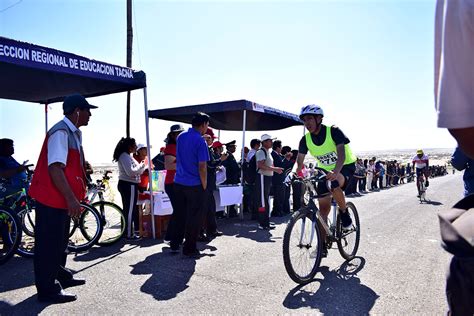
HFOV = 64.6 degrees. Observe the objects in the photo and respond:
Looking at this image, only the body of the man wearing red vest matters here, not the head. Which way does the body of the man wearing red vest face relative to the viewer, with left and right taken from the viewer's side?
facing to the right of the viewer

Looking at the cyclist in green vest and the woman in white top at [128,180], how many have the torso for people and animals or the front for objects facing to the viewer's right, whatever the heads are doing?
1

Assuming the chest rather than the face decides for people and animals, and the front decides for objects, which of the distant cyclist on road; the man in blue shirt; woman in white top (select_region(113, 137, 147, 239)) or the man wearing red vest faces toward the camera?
the distant cyclist on road

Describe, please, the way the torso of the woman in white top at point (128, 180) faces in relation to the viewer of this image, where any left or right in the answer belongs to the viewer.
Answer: facing to the right of the viewer

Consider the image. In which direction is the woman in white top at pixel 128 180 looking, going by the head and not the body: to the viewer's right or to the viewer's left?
to the viewer's right

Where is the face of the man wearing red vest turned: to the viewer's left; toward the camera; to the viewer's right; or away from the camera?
to the viewer's right

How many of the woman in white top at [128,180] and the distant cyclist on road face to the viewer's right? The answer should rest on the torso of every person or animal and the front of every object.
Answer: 1

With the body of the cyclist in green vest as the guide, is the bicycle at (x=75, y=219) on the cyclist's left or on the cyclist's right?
on the cyclist's right

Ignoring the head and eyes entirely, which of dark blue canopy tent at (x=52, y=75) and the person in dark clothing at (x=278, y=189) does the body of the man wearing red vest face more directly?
the person in dark clothing

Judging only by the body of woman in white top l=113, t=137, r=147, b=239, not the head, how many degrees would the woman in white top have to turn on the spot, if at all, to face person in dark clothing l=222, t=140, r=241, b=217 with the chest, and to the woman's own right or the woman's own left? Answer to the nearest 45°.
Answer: approximately 45° to the woman's own left

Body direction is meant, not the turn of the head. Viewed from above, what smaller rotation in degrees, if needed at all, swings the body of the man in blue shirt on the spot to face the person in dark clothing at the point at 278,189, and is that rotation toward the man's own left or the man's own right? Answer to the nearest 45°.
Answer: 0° — they already face them
